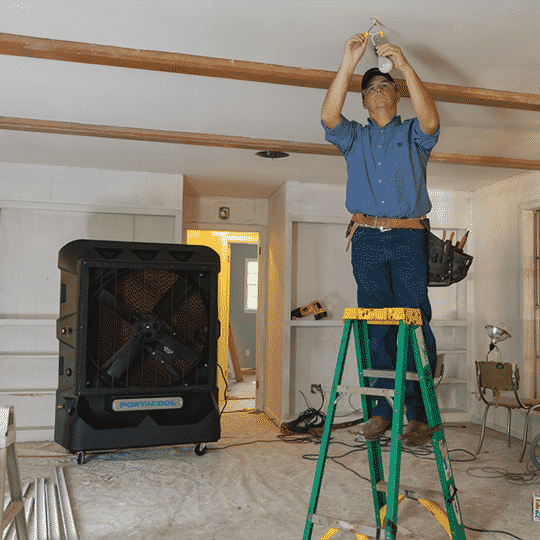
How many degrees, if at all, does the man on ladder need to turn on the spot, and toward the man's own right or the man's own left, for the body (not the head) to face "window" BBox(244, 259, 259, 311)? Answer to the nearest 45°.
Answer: approximately 180°

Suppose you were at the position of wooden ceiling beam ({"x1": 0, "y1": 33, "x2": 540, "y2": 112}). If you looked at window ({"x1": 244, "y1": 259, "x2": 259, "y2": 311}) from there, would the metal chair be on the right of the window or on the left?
right

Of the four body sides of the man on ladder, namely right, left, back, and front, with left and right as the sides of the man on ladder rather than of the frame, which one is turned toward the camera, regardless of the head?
front

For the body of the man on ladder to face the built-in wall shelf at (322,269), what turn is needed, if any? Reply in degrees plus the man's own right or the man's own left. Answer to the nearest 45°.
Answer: approximately 180°

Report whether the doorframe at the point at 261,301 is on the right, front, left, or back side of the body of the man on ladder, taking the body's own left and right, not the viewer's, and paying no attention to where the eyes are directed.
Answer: back

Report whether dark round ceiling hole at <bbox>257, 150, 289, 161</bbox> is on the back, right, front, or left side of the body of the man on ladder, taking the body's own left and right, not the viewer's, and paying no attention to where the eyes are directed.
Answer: back

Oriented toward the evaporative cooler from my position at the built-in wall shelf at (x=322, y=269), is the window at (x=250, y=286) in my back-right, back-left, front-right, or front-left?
back-right

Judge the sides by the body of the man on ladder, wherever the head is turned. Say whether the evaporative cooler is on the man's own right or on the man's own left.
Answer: on the man's own right
